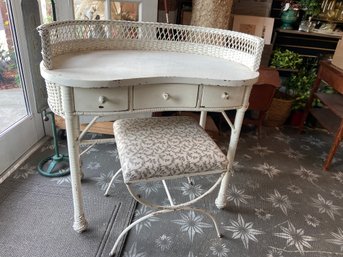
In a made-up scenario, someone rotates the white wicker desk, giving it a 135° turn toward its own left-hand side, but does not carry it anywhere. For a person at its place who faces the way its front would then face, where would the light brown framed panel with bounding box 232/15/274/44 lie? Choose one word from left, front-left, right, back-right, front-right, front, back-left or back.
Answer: front

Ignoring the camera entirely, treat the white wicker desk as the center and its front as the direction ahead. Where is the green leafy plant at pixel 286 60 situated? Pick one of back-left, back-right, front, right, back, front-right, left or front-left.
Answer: back-left

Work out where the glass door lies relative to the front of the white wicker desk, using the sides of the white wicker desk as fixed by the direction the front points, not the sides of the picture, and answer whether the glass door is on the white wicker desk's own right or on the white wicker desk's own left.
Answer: on the white wicker desk's own right

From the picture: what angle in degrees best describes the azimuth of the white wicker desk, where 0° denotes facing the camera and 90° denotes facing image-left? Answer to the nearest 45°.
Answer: approximately 0°
